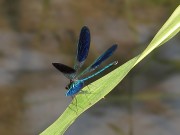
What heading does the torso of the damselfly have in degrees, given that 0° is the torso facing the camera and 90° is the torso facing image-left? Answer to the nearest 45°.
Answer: approximately 45°
